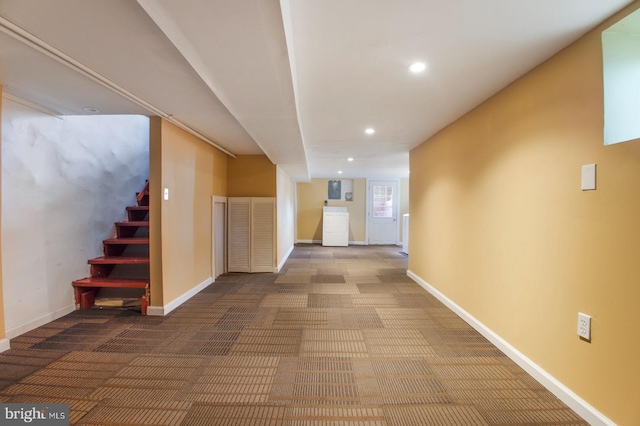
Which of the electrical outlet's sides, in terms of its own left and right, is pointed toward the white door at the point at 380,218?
right

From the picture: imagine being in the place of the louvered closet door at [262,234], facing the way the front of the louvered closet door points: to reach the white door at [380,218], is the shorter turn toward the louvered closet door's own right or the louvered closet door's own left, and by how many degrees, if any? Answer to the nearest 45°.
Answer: approximately 135° to the louvered closet door's own left

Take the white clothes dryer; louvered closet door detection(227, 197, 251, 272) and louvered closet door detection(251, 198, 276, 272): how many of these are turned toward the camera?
3

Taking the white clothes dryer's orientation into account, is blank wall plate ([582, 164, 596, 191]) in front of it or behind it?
in front

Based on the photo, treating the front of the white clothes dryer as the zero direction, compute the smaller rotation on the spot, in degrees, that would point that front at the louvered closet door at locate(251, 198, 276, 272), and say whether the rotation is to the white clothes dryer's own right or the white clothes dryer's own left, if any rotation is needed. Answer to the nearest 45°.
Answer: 0° — it already faces it

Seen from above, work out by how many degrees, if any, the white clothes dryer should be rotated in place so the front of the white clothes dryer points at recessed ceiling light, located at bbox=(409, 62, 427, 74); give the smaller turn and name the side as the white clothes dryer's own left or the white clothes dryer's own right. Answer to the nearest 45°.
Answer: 0° — it already faces it

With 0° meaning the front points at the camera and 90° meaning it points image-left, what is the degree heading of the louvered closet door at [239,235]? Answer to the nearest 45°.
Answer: approximately 0°

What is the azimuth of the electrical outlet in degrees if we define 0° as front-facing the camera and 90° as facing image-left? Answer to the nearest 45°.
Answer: approximately 45°

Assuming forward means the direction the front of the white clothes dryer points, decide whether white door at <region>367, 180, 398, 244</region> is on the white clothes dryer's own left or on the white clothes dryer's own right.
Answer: on the white clothes dryer's own left

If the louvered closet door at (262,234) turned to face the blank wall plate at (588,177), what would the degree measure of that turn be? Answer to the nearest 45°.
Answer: approximately 45° to its left

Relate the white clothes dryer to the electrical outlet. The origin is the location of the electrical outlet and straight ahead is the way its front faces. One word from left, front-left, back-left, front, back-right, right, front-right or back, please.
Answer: right
